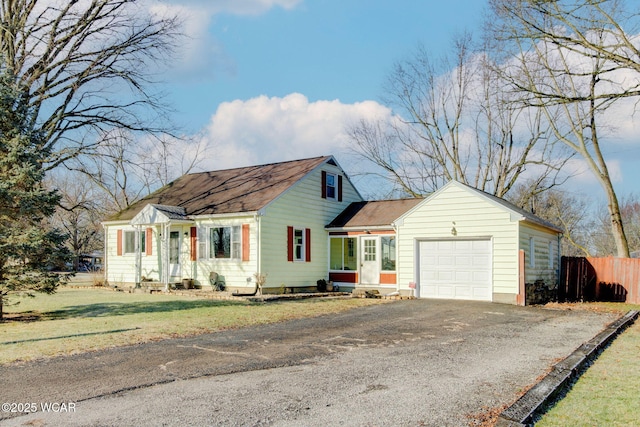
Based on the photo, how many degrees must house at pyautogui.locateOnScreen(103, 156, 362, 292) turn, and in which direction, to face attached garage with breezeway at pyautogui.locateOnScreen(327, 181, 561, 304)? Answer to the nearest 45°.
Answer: approximately 90° to its left

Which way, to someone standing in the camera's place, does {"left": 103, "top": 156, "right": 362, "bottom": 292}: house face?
facing the viewer and to the left of the viewer

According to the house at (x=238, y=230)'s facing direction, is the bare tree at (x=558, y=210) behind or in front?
behind

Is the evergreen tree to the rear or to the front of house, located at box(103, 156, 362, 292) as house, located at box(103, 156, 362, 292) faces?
to the front

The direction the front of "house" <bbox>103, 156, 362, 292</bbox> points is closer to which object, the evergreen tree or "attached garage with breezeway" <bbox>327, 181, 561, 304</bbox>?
the evergreen tree

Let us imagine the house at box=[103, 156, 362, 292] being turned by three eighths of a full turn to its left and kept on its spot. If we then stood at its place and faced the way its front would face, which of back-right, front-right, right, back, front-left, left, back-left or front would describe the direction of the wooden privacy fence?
front
